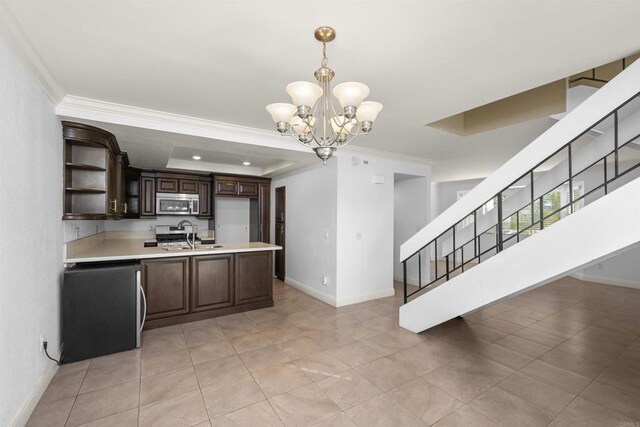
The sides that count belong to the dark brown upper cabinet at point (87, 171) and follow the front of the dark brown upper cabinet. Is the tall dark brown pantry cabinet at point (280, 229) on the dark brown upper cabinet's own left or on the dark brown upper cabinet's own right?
on the dark brown upper cabinet's own left

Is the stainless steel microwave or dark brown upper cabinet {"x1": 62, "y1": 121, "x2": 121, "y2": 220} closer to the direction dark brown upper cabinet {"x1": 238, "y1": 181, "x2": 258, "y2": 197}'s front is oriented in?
the dark brown upper cabinet

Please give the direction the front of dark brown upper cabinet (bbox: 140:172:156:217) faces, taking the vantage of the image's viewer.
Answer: facing the viewer

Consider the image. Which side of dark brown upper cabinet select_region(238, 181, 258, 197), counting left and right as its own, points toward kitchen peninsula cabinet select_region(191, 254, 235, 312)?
front

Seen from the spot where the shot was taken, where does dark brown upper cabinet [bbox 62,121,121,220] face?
facing the viewer and to the right of the viewer

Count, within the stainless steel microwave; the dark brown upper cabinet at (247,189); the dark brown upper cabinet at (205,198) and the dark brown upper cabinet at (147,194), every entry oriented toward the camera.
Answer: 4

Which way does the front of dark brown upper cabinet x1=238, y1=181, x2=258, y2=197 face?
toward the camera

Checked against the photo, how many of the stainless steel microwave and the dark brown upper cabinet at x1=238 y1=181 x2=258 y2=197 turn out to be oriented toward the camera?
2

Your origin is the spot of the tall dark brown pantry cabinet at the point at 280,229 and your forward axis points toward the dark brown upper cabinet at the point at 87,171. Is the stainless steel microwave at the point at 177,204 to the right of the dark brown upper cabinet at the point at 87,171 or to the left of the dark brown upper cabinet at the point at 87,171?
right

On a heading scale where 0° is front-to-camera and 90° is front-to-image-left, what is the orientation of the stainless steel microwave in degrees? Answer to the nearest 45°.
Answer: approximately 0°
